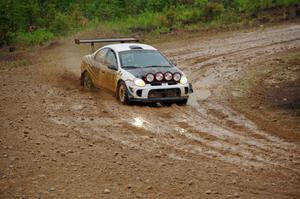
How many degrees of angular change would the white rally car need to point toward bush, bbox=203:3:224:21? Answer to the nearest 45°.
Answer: approximately 135° to its left

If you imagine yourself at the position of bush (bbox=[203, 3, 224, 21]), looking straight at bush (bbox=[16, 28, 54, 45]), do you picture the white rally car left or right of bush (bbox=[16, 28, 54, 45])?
left

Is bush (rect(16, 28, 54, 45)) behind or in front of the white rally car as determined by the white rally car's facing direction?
behind

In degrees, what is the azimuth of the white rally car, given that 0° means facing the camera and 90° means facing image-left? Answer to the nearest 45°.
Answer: approximately 315°

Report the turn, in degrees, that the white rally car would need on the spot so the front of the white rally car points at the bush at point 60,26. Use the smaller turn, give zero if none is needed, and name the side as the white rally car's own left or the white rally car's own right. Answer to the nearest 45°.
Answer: approximately 135° to the white rally car's own left
